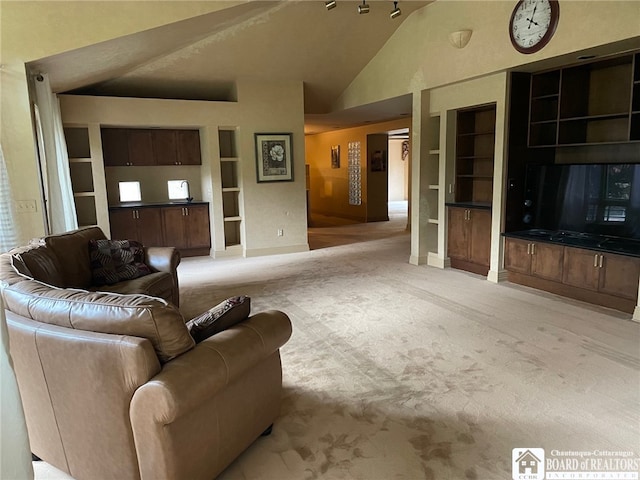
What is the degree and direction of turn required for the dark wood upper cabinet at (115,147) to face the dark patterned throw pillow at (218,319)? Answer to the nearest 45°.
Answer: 0° — it already faces it

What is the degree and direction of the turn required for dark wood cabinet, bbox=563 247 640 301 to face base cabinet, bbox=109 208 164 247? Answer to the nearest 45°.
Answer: approximately 45° to its right

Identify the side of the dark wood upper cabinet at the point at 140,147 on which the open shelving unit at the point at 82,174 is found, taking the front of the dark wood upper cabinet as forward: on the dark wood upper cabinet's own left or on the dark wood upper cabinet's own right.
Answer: on the dark wood upper cabinet's own right

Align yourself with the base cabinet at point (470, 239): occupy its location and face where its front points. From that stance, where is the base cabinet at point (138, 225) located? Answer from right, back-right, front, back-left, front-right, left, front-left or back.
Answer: front-right

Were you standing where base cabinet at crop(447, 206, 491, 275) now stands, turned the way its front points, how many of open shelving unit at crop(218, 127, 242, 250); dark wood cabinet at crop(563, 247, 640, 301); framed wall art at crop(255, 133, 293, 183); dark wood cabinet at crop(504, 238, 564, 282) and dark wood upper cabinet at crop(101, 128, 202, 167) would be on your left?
2

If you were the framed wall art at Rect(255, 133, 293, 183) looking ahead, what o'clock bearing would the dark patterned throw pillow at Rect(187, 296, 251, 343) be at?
The dark patterned throw pillow is roughly at 12 o'clock from the framed wall art.

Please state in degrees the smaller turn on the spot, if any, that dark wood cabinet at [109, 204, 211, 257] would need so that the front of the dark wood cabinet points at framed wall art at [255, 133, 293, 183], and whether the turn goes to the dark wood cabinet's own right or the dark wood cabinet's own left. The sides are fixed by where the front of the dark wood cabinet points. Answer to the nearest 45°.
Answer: approximately 90° to the dark wood cabinet's own left

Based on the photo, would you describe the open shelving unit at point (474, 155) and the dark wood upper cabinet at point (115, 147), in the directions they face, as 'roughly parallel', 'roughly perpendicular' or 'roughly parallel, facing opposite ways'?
roughly perpendicular

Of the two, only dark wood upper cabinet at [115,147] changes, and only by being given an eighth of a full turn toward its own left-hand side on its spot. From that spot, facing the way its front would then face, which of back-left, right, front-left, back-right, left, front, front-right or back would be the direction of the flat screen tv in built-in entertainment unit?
front

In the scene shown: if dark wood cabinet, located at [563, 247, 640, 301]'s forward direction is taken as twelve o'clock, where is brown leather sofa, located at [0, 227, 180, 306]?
The brown leather sofa is roughly at 12 o'clock from the dark wood cabinet.

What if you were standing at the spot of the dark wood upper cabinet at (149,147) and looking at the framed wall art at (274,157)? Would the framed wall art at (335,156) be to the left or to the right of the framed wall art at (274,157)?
left

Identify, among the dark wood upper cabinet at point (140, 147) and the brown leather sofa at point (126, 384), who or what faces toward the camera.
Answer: the dark wood upper cabinet

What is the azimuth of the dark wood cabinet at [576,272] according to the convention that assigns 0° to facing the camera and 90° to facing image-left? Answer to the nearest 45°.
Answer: approximately 45°

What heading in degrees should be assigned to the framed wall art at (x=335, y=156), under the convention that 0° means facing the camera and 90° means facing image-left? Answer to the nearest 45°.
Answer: approximately 45°

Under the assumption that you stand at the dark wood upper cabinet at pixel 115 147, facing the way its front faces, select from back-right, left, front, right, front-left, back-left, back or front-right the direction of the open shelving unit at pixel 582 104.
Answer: front-left

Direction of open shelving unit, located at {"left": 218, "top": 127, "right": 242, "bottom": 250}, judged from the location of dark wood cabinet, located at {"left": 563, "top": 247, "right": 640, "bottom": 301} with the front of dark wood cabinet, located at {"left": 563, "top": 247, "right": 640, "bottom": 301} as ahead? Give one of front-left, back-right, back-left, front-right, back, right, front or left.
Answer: front-right

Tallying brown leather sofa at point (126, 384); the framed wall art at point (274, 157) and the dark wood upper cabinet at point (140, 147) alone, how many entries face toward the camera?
2

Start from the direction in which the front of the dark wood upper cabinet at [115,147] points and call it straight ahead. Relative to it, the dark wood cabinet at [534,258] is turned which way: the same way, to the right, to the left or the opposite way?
to the right

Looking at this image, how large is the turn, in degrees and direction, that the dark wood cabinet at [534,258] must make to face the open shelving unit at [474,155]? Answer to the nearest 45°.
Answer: approximately 90° to its right

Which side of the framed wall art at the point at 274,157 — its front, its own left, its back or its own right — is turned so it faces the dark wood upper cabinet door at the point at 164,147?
right

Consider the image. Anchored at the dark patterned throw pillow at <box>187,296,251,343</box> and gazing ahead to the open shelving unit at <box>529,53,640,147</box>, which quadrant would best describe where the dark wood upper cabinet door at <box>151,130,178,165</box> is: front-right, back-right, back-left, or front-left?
front-left

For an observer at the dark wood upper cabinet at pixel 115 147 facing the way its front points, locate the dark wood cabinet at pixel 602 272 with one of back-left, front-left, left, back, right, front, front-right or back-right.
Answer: front-left

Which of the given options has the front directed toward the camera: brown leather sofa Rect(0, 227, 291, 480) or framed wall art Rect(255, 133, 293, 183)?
the framed wall art
